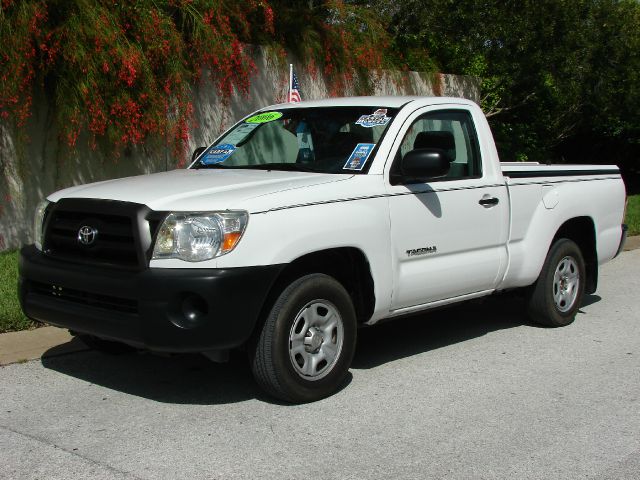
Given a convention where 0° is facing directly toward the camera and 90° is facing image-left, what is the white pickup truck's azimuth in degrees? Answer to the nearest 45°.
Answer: approximately 45°
